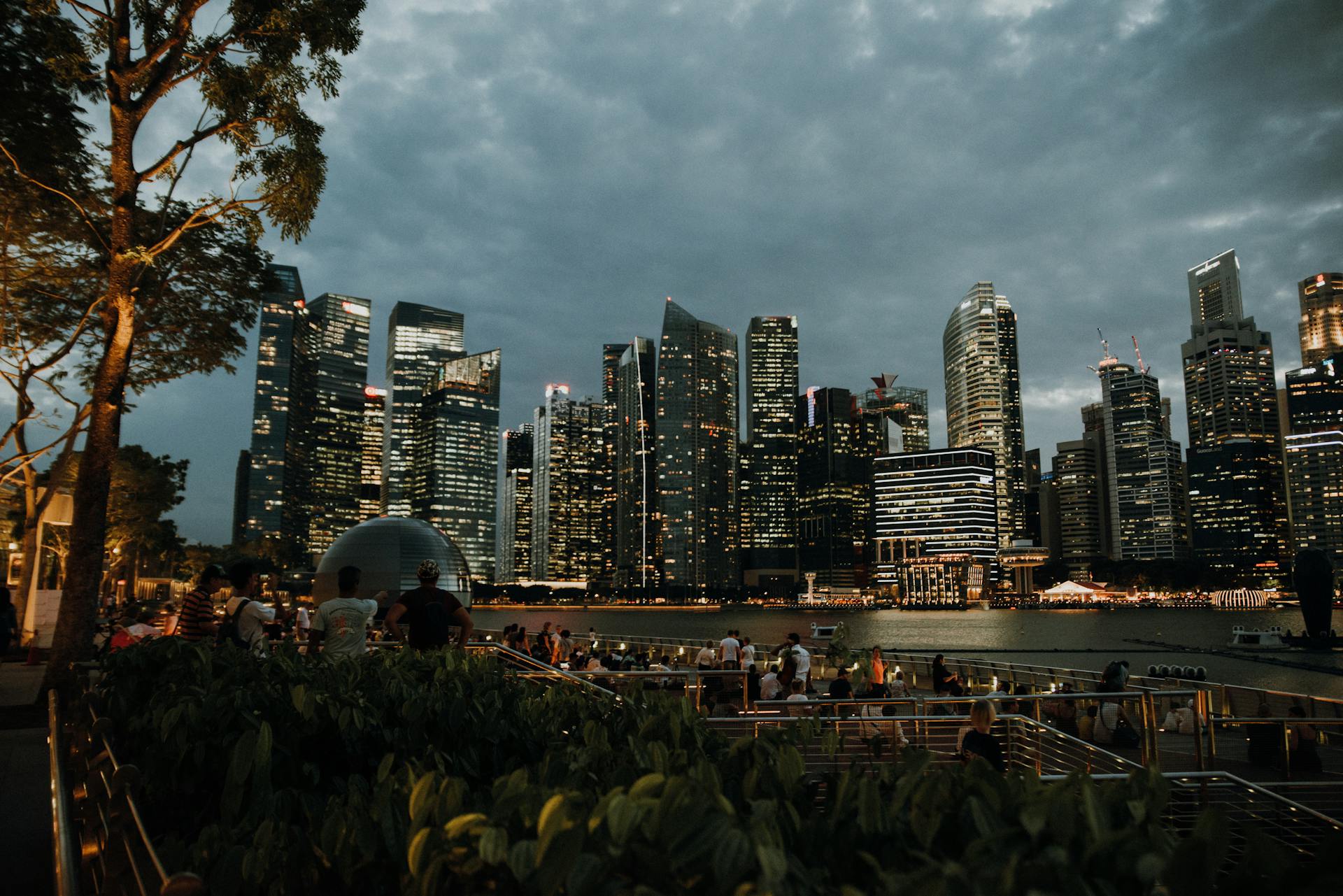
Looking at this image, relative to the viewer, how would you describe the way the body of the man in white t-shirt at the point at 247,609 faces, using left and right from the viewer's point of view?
facing away from the viewer and to the right of the viewer

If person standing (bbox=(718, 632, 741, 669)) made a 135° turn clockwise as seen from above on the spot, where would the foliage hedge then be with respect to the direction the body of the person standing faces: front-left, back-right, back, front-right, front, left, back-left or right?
front-right

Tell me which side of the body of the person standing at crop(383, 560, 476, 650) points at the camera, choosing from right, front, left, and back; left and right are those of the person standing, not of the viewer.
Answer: back

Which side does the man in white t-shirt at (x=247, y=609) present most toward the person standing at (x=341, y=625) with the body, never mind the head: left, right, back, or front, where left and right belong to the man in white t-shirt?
right

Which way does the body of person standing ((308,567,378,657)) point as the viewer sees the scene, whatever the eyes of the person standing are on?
away from the camera

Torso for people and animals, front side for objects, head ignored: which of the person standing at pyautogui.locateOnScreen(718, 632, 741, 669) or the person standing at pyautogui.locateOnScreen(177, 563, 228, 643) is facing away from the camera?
the person standing at pyautogui.locateOnScreen(718, 632, 741, 669)

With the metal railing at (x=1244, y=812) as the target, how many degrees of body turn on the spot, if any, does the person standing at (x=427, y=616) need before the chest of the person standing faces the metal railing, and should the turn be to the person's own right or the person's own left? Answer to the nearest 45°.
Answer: approximately 135° to the person's own right

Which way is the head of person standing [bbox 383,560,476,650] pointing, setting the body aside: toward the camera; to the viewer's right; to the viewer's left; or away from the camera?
away from the camera

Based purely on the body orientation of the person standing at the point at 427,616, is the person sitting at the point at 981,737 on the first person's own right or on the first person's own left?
on the first person's own right
